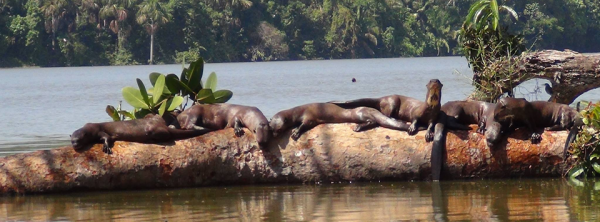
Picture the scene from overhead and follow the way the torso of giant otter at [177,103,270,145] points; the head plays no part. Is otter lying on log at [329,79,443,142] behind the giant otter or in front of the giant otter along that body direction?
in front

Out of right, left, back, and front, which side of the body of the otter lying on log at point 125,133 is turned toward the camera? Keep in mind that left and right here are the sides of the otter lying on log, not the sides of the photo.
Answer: left

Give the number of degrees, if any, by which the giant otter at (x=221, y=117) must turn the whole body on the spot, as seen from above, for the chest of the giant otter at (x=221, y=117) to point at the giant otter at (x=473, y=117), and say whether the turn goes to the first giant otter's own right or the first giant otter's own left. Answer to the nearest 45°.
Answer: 0° — it already faces it

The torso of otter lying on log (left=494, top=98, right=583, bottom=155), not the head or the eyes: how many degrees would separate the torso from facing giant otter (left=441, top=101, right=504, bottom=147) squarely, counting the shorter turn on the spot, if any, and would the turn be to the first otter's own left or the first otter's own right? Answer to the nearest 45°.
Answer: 0° — it already faces it

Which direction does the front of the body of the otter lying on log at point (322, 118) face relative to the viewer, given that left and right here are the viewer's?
facing to the left of the viewer

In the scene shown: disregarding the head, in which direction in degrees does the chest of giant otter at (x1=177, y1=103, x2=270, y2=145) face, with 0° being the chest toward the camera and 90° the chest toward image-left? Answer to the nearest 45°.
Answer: approximately 270°

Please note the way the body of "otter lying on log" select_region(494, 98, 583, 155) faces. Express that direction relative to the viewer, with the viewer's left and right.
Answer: facing to the left of the viewer

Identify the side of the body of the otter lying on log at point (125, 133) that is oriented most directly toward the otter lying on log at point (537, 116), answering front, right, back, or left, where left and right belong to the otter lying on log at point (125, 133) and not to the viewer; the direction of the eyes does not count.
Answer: back

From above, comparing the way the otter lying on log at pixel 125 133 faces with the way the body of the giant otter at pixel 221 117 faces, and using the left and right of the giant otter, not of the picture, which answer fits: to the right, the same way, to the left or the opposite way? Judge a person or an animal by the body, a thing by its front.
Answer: the opposite way

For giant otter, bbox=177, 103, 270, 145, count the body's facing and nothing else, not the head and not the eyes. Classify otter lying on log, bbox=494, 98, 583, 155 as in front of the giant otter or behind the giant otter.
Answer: in front

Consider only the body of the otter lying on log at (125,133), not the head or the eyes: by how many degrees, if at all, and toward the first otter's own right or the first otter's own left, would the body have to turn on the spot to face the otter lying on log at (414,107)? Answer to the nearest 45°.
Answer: approximately 180°

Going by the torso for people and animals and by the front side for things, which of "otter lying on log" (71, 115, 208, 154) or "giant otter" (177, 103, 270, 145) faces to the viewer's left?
the otter lying on log

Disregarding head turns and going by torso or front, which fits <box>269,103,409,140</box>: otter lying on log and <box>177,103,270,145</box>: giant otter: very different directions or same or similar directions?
very different directions
